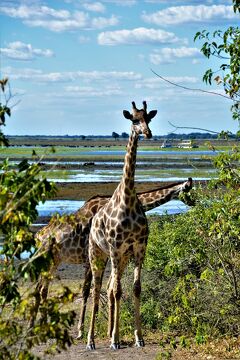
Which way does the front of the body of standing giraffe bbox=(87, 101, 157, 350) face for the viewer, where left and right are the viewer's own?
facing the viewer and to the right of the viewer
